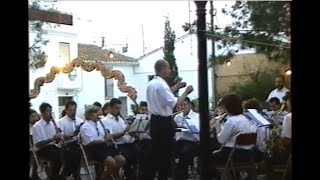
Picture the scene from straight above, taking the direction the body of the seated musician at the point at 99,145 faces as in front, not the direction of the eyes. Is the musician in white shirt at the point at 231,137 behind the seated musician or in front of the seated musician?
in front

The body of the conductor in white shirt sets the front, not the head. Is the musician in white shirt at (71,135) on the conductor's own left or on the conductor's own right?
on the conductor's own left

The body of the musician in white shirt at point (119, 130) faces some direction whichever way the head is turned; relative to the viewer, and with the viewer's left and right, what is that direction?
facing the viewer and to the right of the viewer

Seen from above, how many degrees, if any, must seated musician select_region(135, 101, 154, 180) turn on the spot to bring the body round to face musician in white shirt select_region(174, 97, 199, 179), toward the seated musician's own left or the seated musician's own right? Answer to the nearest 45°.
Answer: approximately 90° to the seated musician's own left

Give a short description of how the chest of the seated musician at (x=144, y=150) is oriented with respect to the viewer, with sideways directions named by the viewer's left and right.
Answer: facing the viewer

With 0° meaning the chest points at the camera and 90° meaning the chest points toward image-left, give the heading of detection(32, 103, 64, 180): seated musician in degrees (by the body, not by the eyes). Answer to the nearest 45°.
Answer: approximately 315°

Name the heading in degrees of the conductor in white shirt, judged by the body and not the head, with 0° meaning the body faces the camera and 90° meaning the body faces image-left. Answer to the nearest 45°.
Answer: approximately 225°

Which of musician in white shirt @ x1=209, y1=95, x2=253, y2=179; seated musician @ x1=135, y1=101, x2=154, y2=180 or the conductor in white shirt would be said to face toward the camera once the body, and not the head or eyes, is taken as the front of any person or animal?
the seated musician
